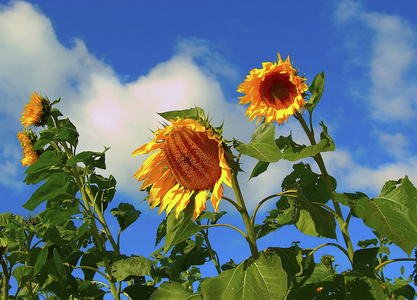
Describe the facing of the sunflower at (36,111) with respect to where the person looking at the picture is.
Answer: facing to the left of the viewer

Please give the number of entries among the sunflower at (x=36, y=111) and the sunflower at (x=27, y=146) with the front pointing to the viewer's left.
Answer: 2

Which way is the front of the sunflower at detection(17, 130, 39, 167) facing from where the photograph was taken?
facing to the left of the viewer
